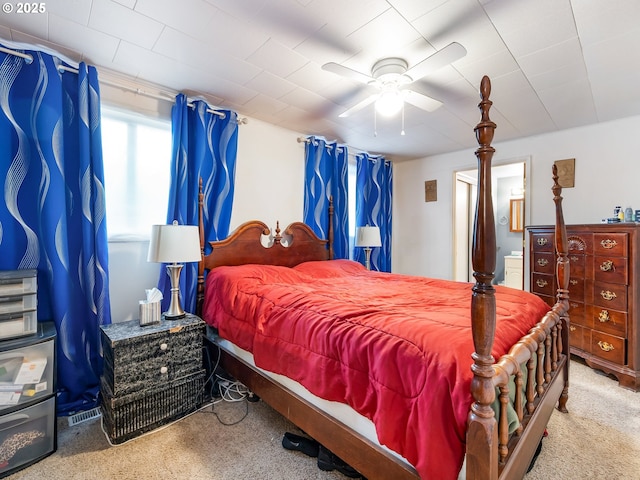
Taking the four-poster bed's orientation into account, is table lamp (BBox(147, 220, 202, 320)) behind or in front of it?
behind

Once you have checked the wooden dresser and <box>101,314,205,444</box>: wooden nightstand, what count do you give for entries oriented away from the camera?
0

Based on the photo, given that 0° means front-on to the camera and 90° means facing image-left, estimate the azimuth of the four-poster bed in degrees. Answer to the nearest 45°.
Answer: approximately 315°

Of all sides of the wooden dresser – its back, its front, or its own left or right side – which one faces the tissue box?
front

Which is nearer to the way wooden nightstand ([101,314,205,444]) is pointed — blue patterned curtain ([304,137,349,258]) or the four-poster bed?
the four-poster bed

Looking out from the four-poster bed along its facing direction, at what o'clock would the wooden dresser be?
The wooden dresser is roughly at 9 o'clock from the four-poster bed.

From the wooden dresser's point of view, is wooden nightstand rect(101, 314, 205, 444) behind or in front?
in front

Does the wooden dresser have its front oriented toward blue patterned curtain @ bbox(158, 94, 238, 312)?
yes

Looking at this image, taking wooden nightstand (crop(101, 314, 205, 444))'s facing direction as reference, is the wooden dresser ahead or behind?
ahead

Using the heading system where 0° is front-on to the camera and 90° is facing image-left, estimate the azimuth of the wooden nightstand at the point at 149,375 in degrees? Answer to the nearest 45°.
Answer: approximately 315°

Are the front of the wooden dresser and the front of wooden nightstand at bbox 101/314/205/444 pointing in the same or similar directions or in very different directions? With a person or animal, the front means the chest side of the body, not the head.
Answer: very different directions

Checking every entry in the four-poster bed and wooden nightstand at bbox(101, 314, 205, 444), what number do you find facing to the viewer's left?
0

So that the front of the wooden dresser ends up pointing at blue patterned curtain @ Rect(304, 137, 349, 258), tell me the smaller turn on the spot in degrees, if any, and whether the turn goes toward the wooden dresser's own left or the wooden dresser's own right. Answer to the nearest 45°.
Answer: approximately 45° to the wooden dresser's own right

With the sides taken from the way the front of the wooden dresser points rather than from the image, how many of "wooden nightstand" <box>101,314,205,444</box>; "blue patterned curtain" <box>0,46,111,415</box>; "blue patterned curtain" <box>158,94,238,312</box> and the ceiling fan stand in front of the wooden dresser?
4
